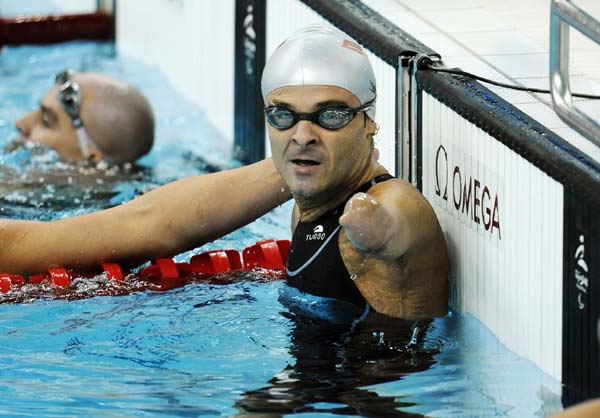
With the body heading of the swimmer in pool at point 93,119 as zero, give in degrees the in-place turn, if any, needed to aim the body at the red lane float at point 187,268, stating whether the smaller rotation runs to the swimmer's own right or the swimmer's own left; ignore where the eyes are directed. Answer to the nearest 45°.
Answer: approximately 90° to the swimmer's own left

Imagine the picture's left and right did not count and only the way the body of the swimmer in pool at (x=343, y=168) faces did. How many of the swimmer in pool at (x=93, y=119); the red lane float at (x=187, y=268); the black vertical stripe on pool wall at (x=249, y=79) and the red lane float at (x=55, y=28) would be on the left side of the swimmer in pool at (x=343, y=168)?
0

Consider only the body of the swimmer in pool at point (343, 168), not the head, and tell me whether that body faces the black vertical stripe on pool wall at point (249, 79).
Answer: no

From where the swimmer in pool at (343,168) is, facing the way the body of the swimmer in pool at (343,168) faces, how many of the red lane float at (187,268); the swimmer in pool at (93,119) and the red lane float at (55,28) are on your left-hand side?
0

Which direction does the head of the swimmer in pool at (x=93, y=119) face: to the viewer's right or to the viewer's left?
to the viewer's left

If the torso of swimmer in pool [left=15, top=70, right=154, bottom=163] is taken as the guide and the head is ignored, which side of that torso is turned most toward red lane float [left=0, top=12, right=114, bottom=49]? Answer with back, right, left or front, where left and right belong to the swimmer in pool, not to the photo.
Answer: right

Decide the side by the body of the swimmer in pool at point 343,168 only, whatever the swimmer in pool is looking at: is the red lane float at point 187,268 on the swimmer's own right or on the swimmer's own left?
on the swimmer's own right

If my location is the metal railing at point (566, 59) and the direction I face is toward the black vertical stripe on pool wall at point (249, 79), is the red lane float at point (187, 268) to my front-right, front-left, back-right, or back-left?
front-left

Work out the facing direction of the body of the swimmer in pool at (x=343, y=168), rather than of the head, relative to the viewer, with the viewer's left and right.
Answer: facing the viewer and to the left of the viewer

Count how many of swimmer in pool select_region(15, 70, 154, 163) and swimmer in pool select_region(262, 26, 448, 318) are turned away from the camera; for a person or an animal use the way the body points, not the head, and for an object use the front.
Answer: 0

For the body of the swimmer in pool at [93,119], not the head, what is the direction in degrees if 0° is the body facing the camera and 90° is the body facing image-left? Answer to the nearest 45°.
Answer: approximately 90°

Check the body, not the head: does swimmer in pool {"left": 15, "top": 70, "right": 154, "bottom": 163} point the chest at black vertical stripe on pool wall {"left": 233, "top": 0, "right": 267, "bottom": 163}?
no

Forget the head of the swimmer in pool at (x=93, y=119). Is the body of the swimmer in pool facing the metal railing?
no
